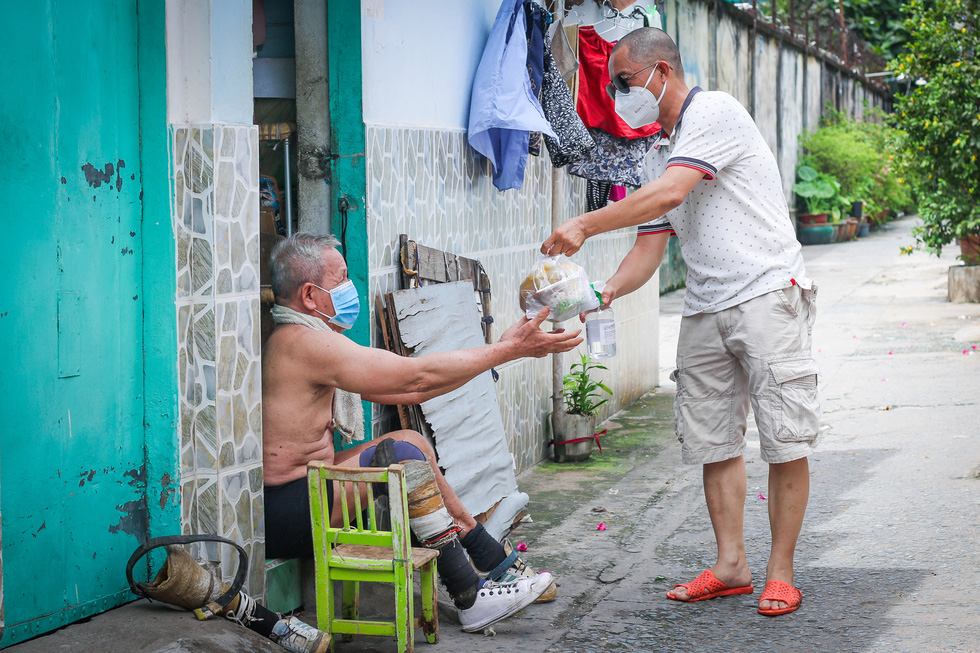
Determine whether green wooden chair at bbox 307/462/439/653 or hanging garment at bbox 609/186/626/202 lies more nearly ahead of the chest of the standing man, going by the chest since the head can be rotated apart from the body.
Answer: the green wooden chair

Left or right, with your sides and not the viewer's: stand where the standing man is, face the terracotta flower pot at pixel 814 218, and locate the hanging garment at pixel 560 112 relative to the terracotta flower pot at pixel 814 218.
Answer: left

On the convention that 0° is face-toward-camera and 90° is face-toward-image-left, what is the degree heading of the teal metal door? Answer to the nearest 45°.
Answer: approximately 315°

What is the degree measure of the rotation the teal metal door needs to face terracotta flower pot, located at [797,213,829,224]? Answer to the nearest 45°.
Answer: approximately 90° to its left

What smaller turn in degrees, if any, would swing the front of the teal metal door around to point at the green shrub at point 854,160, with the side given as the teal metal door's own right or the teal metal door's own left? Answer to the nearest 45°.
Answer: approximately 90° to the teal metal door's own left

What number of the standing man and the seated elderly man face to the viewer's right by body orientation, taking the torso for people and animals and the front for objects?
1

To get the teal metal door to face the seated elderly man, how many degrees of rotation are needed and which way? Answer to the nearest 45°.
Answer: approximately 45° to its left

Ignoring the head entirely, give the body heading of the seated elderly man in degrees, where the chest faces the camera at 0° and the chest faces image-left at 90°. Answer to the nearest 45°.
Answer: approximately 270°
